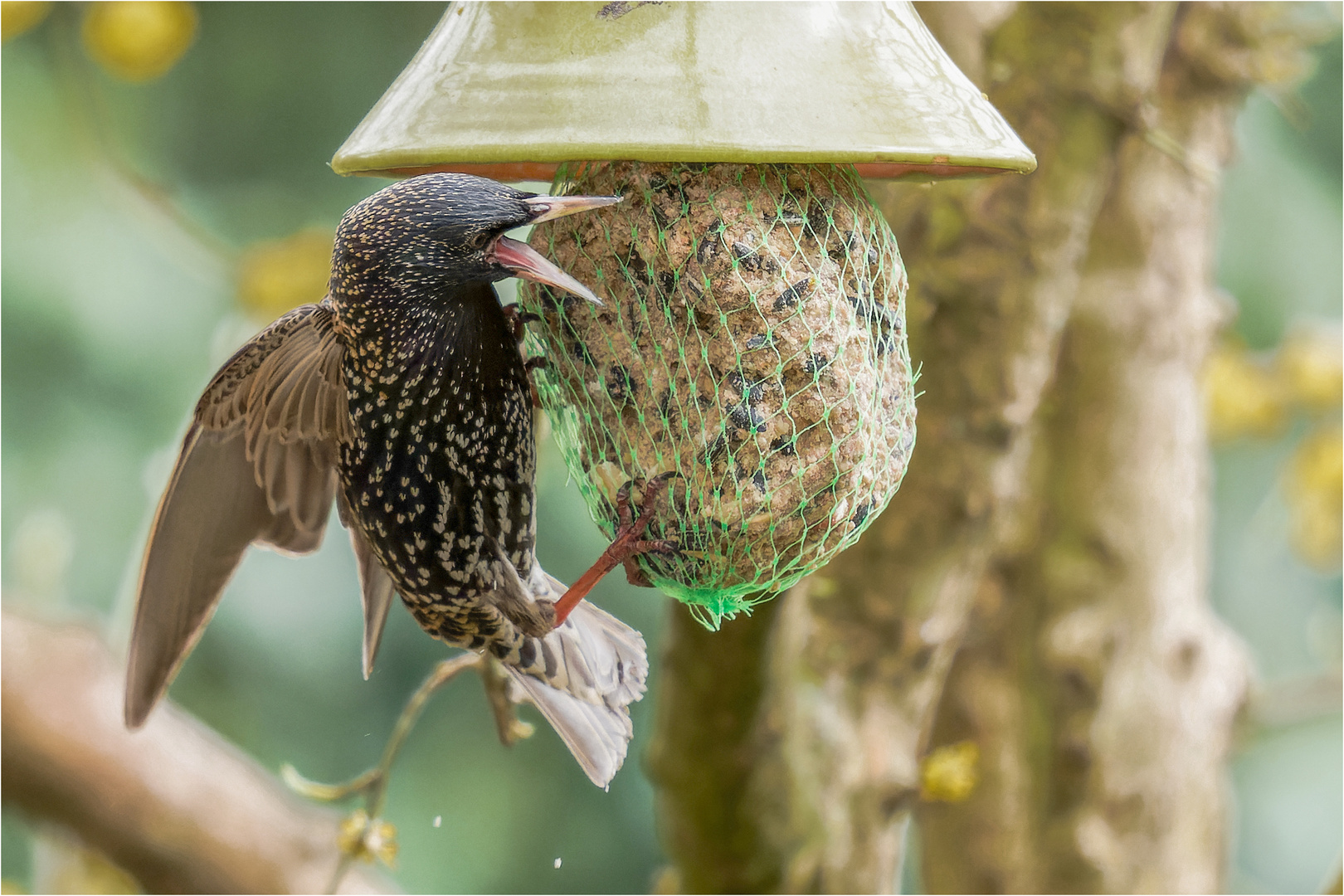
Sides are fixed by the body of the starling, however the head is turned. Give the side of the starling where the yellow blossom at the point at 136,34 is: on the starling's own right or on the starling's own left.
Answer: on the starling's own left

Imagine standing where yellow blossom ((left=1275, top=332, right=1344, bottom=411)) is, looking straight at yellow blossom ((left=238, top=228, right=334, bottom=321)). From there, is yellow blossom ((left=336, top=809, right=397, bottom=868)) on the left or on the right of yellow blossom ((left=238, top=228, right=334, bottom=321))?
left

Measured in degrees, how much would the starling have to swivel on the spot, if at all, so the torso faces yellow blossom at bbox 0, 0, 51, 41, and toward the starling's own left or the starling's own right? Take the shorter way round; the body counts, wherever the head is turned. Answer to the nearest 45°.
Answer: approximately 90° to the starling's own left

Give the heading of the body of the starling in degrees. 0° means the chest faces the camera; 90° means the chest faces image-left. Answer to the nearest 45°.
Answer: approximately 270°
